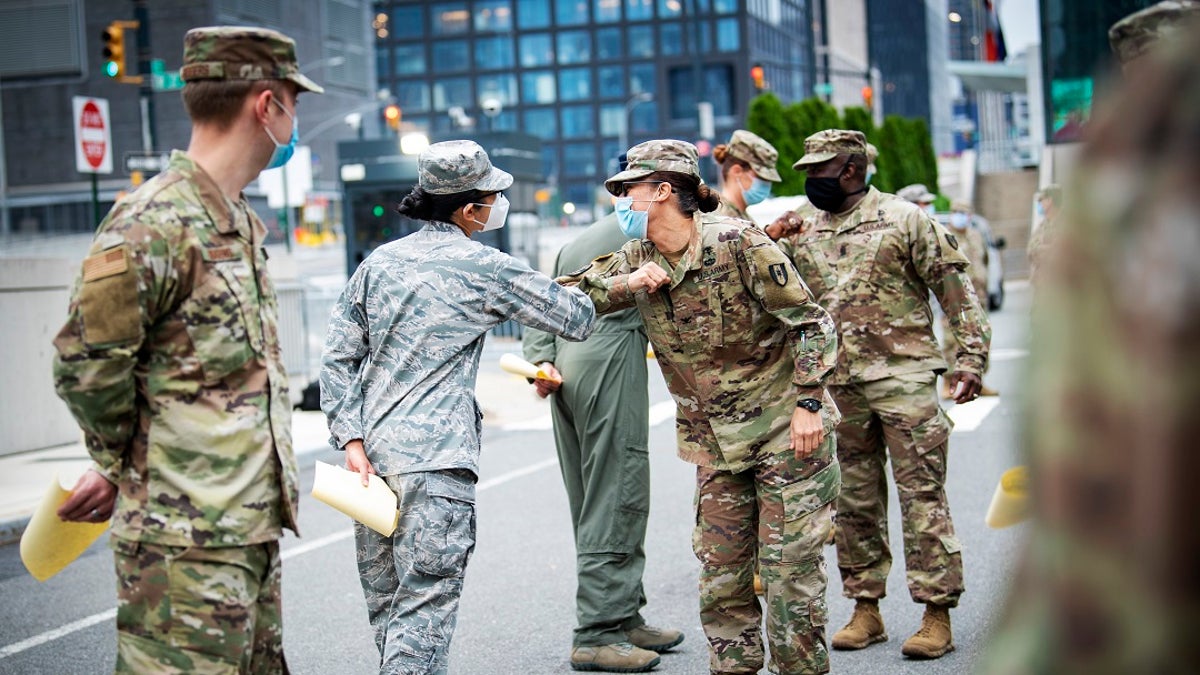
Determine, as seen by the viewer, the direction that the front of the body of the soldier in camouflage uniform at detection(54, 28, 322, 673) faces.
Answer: to the viewer's right

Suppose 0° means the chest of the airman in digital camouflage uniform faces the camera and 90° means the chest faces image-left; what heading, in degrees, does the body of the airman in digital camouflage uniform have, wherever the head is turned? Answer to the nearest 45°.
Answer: approximately 225°

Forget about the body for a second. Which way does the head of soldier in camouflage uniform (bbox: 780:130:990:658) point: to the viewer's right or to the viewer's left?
to the viewer's left

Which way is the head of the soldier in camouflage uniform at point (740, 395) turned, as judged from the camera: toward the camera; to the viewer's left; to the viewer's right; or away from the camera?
to the viewer's left

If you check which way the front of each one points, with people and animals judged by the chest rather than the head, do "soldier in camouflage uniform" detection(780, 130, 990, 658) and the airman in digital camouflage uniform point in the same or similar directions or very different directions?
very different directions

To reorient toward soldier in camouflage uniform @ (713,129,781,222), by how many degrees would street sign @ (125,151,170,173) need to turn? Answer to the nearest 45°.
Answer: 0° — it already faces them
